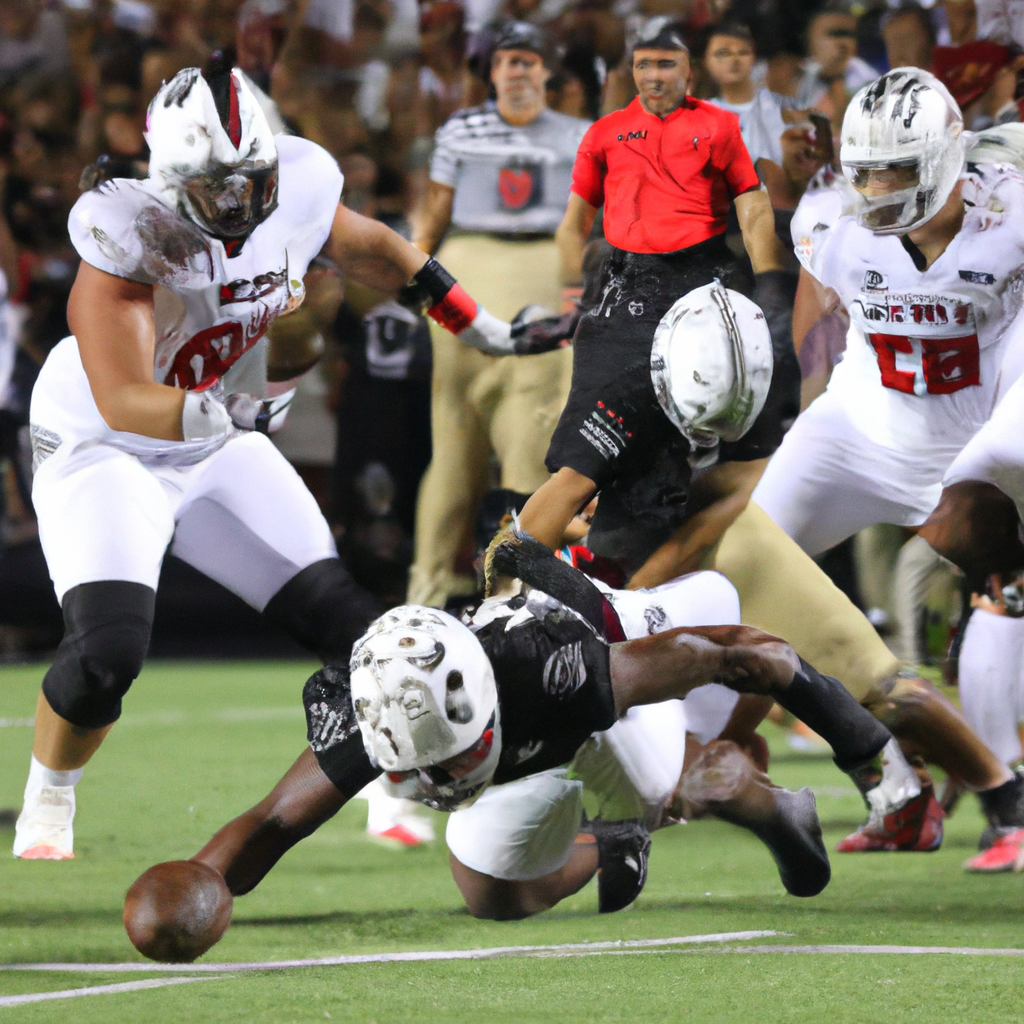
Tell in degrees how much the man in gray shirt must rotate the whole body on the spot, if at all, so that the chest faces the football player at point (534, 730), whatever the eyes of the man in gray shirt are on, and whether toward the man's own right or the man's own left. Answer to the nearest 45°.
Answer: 0° — they already face them

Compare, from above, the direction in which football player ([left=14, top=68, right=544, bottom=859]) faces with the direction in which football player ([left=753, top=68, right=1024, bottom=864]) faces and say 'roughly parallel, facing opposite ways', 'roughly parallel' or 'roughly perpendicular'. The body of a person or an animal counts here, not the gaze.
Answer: roughly perpendicular

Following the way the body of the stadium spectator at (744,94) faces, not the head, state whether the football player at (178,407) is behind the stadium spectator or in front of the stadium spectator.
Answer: in front

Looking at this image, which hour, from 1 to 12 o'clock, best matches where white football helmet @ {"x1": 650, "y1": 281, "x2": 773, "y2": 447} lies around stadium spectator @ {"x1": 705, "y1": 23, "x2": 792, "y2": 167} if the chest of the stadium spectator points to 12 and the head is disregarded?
The white football helmet is roughly at 12 o'clock from the stadium spectator.

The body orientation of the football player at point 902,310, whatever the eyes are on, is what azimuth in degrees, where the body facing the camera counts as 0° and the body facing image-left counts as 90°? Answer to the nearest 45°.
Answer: approximately 0°

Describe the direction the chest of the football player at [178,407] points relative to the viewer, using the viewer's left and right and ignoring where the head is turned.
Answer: facing the viewer and to the right of the viewer

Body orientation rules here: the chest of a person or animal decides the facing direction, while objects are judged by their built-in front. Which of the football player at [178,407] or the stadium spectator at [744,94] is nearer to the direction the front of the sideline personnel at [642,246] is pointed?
the football player

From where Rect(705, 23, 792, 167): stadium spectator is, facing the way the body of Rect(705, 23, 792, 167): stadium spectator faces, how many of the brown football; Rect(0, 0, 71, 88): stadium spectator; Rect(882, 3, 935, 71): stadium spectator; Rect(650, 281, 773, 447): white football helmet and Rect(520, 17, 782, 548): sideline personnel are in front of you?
3

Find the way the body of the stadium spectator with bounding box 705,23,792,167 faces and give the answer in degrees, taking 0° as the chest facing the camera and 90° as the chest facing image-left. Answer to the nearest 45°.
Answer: approximately 0°

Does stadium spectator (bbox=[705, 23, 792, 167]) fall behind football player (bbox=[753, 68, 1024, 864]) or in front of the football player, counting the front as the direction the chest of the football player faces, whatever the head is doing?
behind

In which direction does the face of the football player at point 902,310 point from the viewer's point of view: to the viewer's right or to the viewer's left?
to the viewer's left
